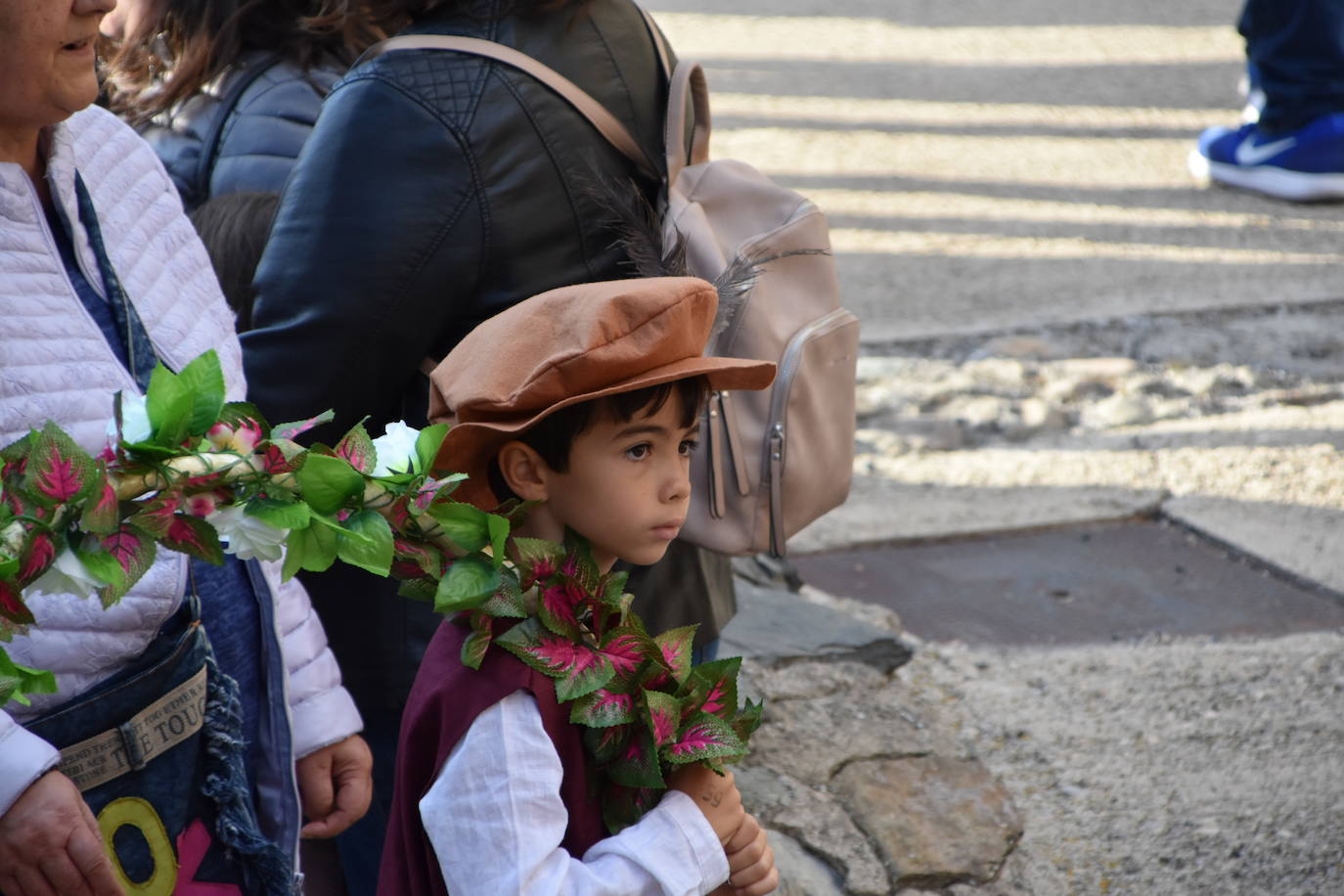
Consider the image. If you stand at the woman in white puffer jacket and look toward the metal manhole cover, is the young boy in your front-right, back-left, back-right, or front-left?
front-right

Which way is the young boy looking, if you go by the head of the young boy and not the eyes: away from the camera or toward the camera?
toward the camera

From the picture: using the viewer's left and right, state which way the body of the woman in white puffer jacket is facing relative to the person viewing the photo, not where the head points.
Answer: facing the viewer and to the right of the viewer

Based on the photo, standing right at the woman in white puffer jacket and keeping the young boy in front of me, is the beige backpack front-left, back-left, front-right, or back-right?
front-left

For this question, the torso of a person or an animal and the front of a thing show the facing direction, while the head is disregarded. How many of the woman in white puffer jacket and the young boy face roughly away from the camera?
0

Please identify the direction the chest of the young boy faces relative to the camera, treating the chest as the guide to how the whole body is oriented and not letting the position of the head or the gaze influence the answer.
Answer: to the viewer's right

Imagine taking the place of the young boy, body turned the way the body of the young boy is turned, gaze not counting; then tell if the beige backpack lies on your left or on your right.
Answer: on your left

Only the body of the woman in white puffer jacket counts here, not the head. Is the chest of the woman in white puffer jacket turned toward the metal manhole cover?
no

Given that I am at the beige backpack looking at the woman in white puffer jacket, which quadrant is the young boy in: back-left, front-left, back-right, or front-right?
front-left

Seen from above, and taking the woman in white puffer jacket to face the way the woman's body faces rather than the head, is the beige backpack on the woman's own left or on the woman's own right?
on the woman's own left

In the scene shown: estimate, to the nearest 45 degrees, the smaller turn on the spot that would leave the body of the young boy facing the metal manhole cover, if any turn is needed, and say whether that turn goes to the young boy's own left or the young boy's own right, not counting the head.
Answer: approximately 45° to the young boy's own left
